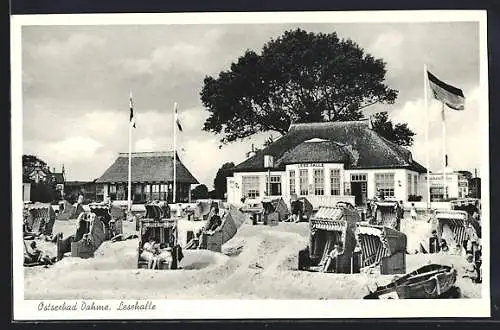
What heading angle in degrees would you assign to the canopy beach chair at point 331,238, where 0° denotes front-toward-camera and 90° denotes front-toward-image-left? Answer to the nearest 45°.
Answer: approximately 45°
